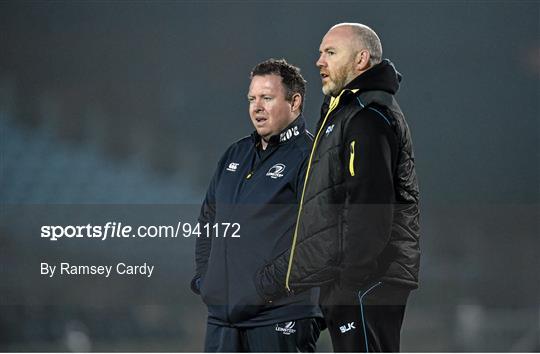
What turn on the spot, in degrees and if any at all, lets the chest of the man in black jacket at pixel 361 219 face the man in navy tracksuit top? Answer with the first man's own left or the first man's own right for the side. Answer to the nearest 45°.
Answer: approximately 45° to the first man's own right

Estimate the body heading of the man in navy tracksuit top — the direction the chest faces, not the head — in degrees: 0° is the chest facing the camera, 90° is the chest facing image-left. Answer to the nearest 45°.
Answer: approximately 45°

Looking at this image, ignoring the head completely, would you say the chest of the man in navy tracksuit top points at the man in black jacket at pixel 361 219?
no

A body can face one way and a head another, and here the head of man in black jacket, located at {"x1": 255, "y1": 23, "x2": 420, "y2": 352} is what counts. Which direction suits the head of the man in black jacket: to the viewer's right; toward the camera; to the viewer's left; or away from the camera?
to the viewer's left

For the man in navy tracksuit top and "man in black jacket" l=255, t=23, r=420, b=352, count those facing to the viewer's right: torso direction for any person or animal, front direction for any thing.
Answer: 0

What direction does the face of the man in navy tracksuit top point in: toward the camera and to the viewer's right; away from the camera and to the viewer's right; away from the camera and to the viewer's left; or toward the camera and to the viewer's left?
toward the camera and to the viewer's left

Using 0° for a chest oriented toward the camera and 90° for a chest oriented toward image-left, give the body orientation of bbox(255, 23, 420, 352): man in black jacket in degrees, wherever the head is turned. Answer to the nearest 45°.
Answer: approximately 90°
